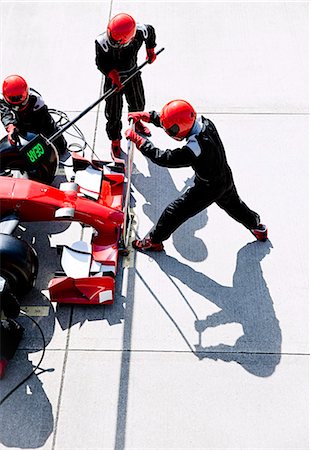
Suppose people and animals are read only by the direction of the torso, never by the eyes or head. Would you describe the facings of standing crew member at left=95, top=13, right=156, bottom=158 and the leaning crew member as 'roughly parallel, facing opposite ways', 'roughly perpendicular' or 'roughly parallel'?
roughly perpendicular

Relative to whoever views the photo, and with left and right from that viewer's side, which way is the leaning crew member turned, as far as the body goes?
facing to the left of the viewer

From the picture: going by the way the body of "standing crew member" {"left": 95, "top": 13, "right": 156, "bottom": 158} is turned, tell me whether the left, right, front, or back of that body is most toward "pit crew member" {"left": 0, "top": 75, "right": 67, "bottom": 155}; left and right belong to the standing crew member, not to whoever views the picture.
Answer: right
